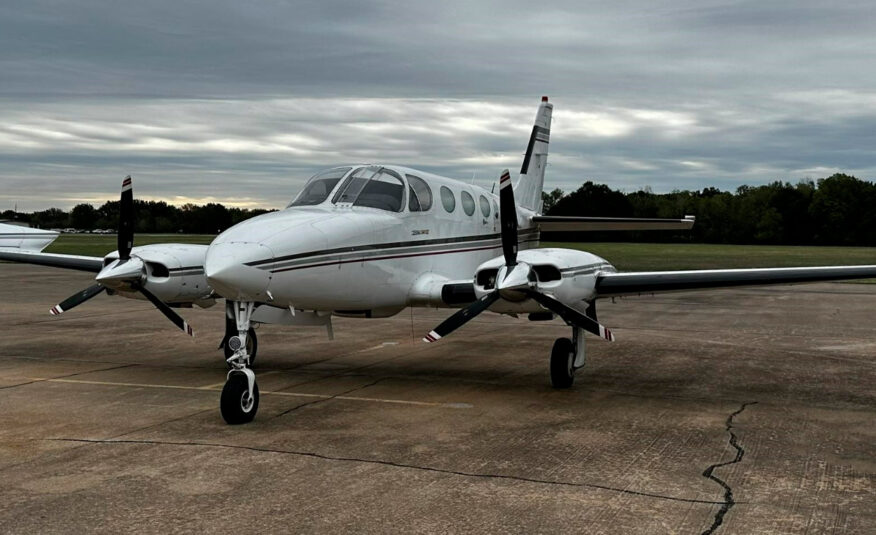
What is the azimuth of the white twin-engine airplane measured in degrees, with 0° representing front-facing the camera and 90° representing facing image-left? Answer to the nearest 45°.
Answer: approximately 45°
